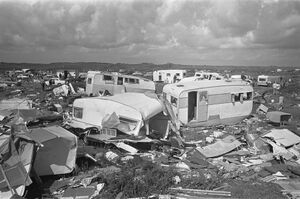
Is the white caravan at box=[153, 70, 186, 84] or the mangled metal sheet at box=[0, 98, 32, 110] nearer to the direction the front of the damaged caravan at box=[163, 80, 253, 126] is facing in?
the mangled metal sheet

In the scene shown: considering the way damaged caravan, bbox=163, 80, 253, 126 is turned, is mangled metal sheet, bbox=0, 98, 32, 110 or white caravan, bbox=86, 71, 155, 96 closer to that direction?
the mangled metal sheet

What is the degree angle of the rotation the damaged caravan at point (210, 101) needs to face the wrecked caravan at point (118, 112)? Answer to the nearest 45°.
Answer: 0° — it already faces it

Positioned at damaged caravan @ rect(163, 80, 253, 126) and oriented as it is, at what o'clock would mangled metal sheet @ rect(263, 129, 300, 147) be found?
The mangled metal sheet is roughly at 9 o'clock from the damaged caravan.

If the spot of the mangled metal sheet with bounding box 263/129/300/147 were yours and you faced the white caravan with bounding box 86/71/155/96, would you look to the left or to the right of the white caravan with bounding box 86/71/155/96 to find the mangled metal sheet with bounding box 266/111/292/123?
right

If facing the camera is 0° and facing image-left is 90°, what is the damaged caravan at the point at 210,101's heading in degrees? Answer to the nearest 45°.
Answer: approximately 45°

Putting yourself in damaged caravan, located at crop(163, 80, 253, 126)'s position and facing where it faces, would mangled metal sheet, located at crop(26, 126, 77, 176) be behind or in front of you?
in front

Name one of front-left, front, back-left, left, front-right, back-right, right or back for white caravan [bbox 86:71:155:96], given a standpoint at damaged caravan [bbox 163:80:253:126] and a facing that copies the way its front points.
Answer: right

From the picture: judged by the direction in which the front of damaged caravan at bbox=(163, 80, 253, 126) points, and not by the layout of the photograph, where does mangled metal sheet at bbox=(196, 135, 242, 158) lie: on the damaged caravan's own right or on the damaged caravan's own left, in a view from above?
on the damaged caravan's own left

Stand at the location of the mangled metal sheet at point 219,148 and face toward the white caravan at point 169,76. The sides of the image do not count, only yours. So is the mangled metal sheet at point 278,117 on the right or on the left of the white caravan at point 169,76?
right

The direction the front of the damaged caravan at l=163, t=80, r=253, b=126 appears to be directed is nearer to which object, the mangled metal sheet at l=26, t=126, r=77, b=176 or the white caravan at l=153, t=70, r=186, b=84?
the mangled metal sheet
